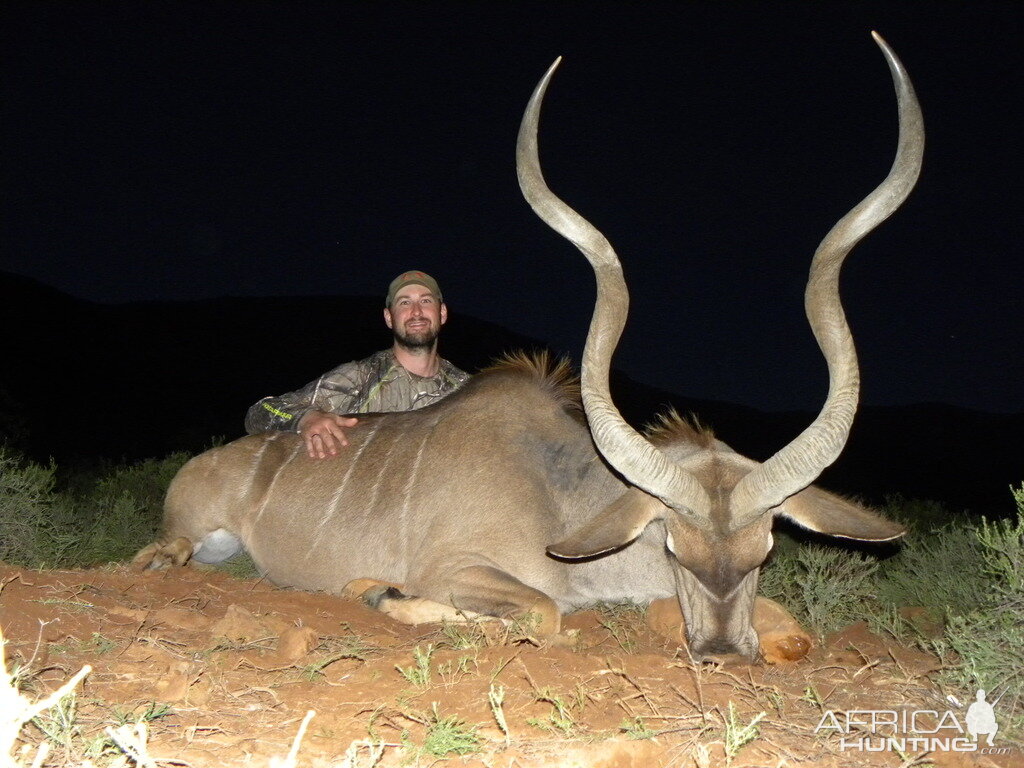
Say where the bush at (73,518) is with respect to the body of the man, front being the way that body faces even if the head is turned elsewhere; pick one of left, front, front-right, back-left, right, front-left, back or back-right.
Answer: right

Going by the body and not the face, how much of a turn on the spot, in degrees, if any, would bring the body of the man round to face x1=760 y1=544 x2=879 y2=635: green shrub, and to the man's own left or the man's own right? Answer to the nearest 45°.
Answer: approximately 45° to the man's own left

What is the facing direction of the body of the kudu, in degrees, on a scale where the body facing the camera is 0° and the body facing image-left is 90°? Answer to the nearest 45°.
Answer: approximately 315°

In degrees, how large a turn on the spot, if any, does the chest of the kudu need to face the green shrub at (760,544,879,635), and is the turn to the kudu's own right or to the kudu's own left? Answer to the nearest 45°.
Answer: approximately 45° to the kudu's own left

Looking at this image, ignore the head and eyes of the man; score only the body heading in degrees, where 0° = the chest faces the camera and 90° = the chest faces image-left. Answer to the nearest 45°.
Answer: approximately 0°

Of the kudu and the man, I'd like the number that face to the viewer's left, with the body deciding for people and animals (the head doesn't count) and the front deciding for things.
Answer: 0

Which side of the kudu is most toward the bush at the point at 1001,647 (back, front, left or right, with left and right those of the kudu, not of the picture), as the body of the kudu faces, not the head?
front
